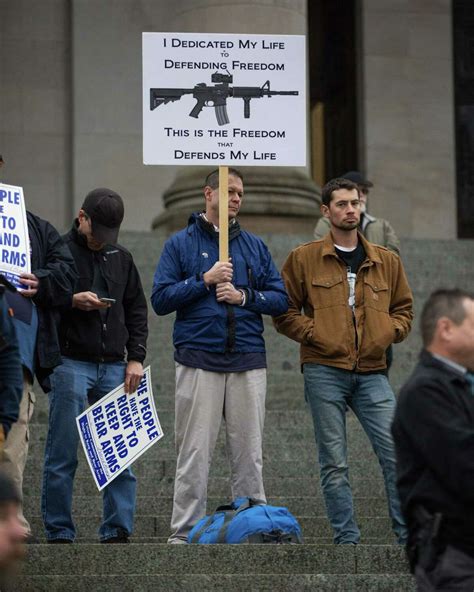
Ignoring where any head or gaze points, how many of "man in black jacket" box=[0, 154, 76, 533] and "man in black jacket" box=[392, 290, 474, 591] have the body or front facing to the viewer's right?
1

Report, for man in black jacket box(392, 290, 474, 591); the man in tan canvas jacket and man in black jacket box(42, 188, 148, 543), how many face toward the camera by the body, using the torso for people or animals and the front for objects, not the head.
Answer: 2

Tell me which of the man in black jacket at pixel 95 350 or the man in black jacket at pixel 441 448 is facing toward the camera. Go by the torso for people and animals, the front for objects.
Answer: the man in black jacket at pixel 95 350

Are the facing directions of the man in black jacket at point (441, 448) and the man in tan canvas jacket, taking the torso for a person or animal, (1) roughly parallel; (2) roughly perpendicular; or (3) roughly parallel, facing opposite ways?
roughly perpendicular

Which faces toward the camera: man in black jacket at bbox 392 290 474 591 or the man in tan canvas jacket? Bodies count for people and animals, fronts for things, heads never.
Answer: the man in tan canvas jacket

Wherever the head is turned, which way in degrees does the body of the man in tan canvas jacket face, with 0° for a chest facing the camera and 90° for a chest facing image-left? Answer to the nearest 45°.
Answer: approximately 0°

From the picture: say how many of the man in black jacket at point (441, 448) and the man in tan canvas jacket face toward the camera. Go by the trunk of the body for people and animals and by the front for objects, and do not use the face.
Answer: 1

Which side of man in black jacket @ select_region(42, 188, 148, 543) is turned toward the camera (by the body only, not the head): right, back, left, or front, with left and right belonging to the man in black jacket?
front

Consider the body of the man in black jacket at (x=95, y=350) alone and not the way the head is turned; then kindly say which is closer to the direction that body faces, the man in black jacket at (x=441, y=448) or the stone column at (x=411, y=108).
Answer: the man in black jacket
